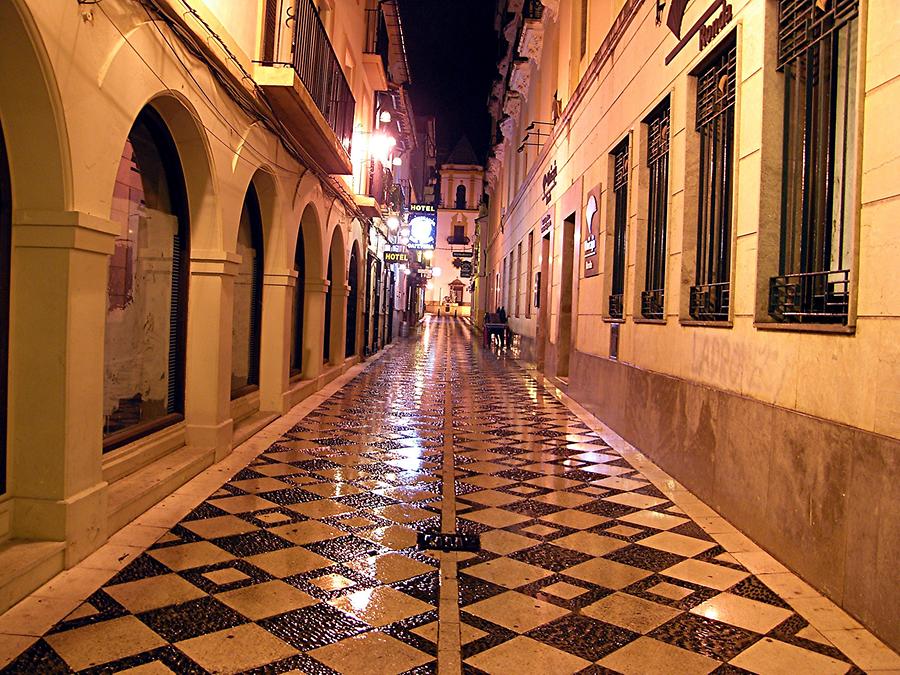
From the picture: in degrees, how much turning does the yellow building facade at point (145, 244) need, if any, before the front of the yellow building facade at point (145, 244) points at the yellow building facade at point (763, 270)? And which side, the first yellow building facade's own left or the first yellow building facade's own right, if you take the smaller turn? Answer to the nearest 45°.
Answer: approximately 45° to the first yellow building facade's own right

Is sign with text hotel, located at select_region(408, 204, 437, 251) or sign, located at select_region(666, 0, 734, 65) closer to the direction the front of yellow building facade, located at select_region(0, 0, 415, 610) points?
the sign

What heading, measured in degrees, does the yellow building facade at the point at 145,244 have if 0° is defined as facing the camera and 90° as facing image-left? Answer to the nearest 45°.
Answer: approximately 270°

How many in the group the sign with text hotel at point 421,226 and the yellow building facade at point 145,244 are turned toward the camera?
1

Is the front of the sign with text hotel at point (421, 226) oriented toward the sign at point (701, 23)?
yes

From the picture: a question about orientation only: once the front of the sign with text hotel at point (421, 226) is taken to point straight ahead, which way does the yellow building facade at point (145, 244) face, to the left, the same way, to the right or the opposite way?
to the left

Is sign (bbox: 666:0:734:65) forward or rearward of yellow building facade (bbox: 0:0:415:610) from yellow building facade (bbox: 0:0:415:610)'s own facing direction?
forward

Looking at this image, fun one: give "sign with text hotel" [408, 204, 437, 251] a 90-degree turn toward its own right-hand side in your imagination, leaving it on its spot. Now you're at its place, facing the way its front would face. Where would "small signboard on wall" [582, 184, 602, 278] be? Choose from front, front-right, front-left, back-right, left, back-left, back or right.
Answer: left

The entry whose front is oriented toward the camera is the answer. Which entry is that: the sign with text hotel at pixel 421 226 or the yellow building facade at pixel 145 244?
the sign with text hotel

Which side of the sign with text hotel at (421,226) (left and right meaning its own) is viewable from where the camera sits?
front

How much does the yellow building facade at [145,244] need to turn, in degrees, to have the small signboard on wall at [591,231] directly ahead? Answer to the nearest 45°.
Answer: approximately 45° to its left
